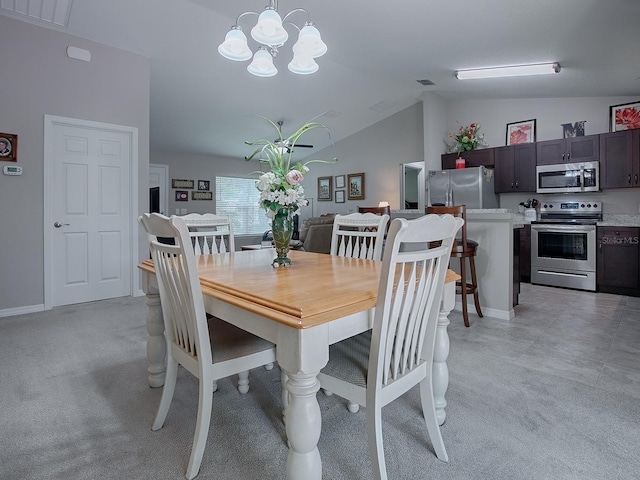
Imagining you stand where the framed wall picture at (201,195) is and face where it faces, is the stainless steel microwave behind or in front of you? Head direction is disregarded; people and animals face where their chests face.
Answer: in front

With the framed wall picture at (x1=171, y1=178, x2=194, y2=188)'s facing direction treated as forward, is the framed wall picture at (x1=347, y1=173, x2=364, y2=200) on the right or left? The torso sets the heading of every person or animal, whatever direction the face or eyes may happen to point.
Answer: on its left

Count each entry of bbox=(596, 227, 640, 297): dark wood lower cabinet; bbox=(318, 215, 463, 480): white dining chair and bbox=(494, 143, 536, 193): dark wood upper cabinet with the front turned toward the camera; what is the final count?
2

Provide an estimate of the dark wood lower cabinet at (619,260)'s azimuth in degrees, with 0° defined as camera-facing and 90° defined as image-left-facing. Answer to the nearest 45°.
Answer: approximately 0°

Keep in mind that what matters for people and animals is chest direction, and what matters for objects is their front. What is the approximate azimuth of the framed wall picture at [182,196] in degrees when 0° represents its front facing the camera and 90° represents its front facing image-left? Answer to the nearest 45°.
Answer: approximately 0°

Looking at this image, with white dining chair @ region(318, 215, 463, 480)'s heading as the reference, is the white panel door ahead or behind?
ahead

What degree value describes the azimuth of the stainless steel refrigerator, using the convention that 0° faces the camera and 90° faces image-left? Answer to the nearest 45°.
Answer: approximately 45°
